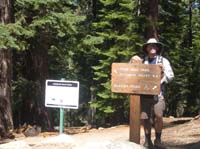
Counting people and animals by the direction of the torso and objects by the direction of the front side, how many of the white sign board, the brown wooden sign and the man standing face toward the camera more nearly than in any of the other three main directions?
3

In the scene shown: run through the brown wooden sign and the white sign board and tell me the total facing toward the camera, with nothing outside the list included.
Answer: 2

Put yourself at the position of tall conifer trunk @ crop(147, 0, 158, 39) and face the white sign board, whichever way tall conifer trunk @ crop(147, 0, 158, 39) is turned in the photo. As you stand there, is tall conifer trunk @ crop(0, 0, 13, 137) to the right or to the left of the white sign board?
right

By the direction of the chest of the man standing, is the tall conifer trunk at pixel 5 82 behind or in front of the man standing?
behind

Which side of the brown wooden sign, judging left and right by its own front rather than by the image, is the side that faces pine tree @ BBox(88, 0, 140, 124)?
back

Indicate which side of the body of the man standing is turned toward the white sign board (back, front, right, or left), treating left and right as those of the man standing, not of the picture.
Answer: right
